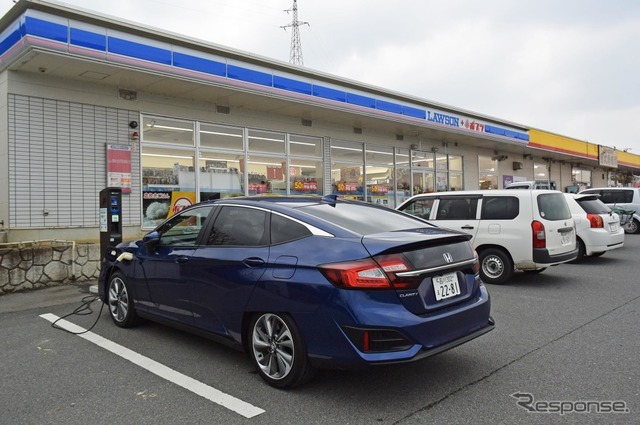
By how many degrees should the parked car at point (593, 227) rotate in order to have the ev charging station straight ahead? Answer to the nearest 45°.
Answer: approximately 90° to its left

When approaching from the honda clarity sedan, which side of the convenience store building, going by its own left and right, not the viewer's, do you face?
front

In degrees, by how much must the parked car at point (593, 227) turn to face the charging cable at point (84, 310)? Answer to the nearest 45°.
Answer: approximately 90° to its left

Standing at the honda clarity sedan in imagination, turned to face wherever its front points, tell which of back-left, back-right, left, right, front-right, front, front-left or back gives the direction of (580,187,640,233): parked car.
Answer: right

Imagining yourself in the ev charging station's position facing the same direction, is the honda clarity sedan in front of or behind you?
in front

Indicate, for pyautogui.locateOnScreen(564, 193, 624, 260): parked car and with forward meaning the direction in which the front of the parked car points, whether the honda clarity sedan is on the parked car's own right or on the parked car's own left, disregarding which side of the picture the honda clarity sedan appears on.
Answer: on the parked car's own left

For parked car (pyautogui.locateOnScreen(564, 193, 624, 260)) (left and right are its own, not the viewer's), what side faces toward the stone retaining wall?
left

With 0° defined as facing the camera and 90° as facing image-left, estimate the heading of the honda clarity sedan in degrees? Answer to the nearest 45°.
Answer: approximately 135°

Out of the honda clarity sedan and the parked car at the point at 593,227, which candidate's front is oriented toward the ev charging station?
the honda clarity sedan

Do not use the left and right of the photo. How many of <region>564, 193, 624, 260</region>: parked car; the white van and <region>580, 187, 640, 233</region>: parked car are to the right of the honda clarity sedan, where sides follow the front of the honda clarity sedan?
3

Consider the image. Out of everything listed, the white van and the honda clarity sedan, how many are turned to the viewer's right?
0
